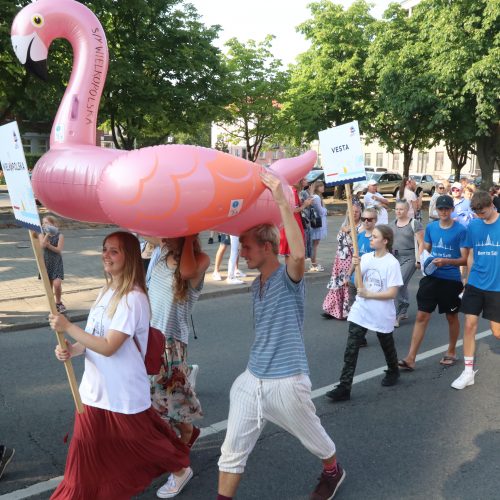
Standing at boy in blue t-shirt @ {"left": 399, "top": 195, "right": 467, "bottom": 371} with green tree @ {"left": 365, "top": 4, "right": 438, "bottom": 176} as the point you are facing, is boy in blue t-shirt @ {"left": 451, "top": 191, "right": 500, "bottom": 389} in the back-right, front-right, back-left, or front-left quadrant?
back-right

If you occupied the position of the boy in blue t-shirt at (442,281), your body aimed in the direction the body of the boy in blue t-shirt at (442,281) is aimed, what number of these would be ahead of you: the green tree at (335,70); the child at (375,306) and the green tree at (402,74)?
1

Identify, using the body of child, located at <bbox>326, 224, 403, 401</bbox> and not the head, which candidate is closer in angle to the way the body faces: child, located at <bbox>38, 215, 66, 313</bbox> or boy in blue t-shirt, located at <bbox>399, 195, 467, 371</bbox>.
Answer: the child

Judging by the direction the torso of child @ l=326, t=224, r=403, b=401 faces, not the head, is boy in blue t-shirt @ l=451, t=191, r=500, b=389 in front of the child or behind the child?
behind

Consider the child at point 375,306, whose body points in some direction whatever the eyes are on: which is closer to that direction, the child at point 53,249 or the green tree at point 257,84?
the child

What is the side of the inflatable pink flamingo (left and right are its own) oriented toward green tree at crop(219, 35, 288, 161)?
right

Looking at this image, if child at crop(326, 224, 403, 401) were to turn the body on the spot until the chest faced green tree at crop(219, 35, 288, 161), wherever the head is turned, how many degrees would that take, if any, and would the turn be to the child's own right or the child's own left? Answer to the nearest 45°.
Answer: approximately 135° to the child's own right

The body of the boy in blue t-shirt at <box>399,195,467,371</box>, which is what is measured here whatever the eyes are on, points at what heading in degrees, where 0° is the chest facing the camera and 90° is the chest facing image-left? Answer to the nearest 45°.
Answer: approximately 45°

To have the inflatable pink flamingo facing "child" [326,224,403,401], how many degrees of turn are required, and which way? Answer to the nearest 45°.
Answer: approximately 135° to its right

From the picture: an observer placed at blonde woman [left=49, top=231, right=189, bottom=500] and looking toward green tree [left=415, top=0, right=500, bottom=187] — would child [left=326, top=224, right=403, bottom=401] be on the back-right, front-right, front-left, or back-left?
front-right

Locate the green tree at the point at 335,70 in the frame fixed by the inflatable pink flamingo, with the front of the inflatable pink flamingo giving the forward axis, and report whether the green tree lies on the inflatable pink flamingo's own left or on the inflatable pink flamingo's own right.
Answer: on the inflatable pink flamingo's own right

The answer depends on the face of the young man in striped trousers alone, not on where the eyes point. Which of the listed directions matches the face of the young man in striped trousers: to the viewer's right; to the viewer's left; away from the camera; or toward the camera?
to the viewer's left

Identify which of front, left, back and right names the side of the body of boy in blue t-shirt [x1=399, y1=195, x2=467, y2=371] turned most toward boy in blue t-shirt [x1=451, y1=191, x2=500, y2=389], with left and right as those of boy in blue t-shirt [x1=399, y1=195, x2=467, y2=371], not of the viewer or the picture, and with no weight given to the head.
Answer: left

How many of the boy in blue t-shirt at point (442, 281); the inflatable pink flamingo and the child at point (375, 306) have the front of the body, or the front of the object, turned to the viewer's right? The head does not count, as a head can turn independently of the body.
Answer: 0

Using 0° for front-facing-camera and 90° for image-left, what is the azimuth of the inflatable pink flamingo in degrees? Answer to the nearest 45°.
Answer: approximately 90°
